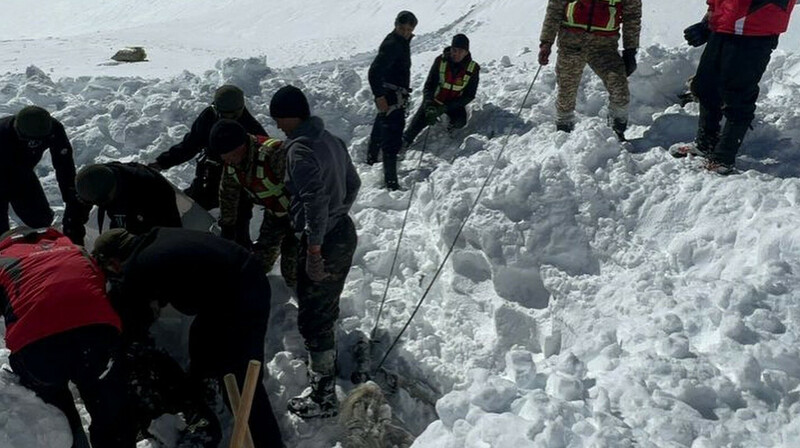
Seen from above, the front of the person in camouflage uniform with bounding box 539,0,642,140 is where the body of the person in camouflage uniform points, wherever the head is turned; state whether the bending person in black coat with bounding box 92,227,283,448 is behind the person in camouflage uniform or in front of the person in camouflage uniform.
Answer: in front

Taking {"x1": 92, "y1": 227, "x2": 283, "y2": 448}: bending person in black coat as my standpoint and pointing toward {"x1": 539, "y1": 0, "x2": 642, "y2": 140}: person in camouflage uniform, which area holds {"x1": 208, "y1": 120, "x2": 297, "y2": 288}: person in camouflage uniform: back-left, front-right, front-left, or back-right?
front-left

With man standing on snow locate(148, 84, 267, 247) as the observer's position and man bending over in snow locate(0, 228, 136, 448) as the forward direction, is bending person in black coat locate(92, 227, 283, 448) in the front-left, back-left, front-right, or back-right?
front-left

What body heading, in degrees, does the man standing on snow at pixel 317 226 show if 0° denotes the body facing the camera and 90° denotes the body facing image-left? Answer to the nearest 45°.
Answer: approximately 90°

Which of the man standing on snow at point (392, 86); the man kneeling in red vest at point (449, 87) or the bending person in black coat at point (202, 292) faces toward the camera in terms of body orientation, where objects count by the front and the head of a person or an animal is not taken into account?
the man kneeling in red vest at point (449, 87)

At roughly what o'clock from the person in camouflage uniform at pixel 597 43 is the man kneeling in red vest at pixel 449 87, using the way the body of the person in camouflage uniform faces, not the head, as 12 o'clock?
The man kneeling in red vest is roughly at 4 o'clock from the person in camouflage uniform.

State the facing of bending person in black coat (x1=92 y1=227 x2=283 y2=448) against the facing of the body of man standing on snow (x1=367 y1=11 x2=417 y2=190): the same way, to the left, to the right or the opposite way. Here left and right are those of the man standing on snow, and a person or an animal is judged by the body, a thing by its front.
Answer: the opposite way

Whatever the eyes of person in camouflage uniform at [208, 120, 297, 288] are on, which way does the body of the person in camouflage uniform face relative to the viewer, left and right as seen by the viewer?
facing the viewer and to the left of the viewer

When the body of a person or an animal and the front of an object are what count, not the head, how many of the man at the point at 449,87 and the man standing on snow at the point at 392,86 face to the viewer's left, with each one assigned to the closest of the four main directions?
0

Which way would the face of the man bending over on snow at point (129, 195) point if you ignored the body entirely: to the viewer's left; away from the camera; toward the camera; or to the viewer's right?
to the viewer's left

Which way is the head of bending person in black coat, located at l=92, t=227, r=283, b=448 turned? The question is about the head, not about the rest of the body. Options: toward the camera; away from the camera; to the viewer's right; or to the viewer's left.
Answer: to the viewer's left

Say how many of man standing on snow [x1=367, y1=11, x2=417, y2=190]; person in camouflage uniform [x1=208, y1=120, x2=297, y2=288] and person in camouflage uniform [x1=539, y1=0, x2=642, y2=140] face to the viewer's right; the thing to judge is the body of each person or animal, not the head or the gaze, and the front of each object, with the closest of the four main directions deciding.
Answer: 1

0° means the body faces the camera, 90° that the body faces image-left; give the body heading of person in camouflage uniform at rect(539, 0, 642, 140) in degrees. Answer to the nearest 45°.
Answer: approximately 0°

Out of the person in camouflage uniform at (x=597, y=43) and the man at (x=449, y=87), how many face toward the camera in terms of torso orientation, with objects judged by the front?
2

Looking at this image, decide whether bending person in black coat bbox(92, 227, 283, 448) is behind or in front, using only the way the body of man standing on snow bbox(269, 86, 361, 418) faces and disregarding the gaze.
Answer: in front
